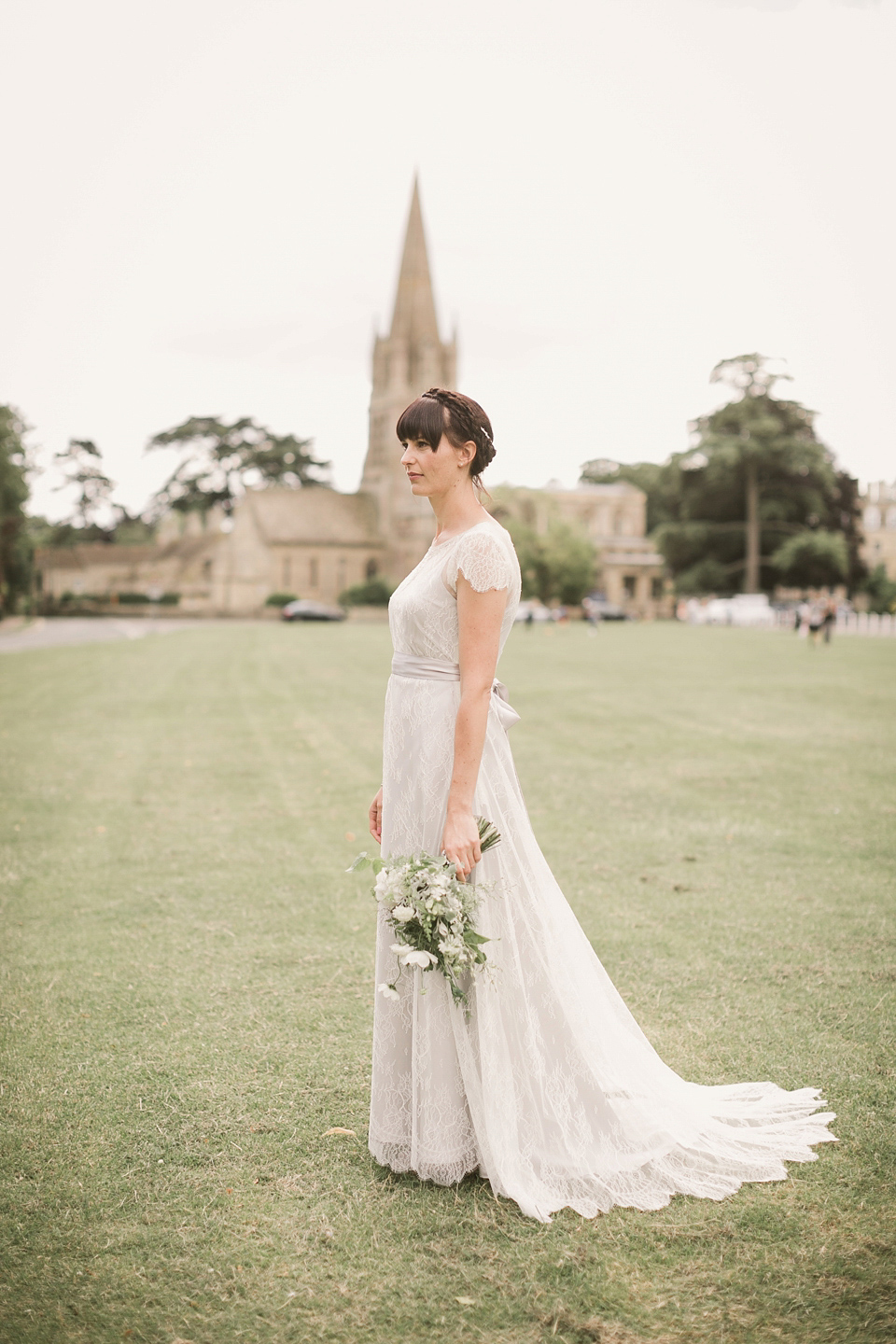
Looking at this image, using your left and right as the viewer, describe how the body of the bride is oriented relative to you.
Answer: facing to the left of the viewer

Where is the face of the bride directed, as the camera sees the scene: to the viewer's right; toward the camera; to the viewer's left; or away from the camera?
to the viewer's left
